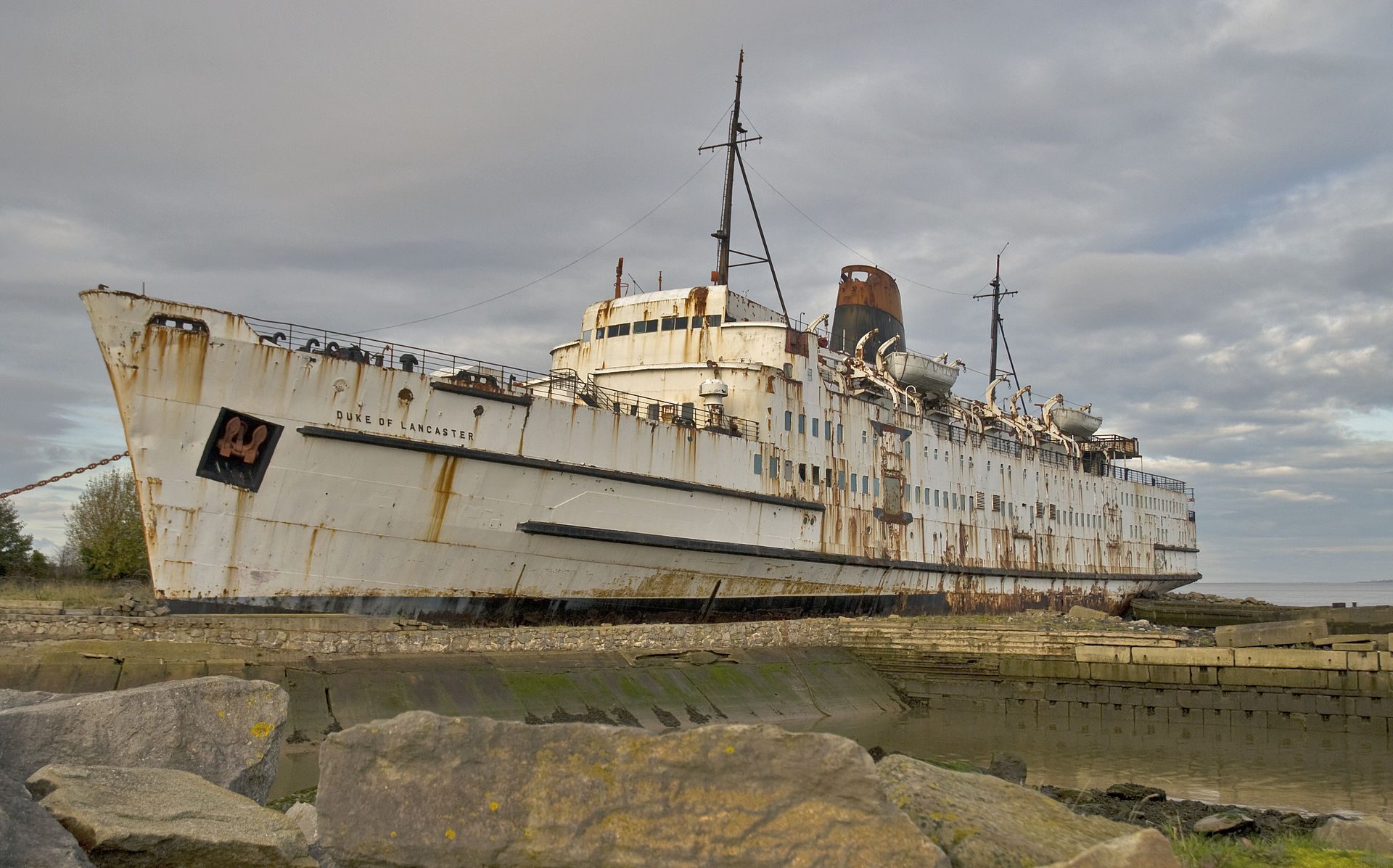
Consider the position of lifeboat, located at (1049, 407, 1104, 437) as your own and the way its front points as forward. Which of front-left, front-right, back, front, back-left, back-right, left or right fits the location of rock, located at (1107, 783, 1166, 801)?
front-left

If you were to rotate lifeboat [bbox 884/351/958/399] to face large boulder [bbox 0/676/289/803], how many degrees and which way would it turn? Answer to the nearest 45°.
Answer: approximately 45° to its left

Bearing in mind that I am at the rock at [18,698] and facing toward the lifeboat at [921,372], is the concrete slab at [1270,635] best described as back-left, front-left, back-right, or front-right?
front-right

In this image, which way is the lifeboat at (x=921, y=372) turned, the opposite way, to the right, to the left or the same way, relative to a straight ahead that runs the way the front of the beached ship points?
the same way

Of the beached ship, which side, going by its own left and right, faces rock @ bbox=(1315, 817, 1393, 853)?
left

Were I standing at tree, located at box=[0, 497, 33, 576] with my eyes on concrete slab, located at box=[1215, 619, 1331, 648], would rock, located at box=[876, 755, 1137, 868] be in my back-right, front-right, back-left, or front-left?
front-right

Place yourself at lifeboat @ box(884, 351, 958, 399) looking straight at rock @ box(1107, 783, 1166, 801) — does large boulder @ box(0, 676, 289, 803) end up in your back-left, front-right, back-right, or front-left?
front-right

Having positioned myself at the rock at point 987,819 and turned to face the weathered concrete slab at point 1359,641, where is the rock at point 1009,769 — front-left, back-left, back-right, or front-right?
front-left

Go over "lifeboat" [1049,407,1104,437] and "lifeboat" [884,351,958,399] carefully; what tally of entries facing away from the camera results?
0

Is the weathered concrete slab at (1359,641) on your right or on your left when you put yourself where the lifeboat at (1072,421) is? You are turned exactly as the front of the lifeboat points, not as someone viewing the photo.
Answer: on your left

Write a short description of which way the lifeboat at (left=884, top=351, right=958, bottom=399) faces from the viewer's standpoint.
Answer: facing the viewer and to the left of the viewer

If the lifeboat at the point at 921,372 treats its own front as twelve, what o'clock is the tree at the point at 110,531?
The tree is roughly at 1 o'clock from the lifeboat.

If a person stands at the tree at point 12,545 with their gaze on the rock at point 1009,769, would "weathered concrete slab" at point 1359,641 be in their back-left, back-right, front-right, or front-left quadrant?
front-left

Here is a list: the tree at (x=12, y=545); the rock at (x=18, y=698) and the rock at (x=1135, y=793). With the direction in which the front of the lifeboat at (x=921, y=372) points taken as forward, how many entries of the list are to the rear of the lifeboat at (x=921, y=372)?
0

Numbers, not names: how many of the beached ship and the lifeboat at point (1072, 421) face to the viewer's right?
0

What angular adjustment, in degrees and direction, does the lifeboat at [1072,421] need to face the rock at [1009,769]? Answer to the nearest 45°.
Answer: approximately 45° to its left
